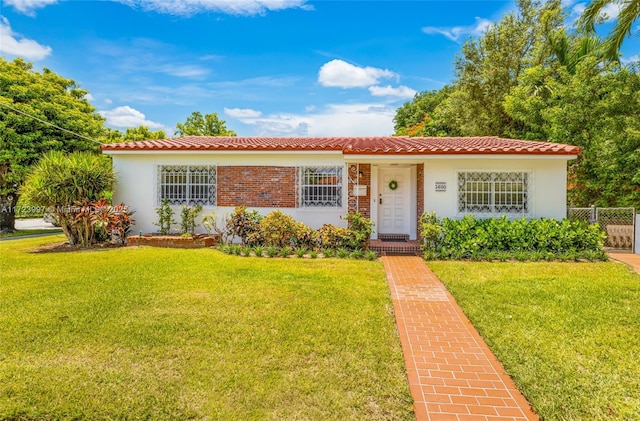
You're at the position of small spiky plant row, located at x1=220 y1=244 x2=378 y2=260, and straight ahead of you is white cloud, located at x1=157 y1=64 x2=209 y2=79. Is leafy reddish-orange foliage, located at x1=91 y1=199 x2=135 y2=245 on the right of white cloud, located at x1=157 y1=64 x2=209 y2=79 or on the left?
left

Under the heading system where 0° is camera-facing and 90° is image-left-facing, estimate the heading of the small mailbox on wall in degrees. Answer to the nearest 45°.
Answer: approximately 0°

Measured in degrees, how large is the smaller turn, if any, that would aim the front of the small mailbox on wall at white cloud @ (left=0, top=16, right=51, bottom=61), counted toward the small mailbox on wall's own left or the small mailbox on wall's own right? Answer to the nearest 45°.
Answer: approximately 90° to the small mailbox on wall's own right

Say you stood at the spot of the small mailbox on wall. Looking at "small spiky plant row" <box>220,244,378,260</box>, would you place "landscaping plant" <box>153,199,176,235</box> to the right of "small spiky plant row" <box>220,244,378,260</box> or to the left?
right

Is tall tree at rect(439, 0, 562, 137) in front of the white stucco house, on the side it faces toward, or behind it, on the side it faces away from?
behind

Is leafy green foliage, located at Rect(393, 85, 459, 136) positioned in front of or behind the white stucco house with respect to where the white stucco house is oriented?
behind

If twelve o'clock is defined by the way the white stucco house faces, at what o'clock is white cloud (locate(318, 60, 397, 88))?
The white cloud is roughly at 6 o'clock from the white stucco house.

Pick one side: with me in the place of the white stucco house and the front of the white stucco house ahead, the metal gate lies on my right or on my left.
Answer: on my left

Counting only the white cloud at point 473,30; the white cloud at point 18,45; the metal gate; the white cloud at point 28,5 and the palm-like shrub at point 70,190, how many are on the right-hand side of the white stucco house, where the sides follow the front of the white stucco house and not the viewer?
3

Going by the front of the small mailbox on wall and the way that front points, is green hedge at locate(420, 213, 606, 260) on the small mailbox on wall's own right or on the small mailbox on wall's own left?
on the small mailbox on wall's own left

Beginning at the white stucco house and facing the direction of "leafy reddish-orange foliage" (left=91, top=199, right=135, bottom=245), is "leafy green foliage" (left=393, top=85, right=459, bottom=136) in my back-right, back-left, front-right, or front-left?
back-right

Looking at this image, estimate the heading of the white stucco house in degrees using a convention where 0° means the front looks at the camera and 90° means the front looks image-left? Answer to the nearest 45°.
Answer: approximately 0°
